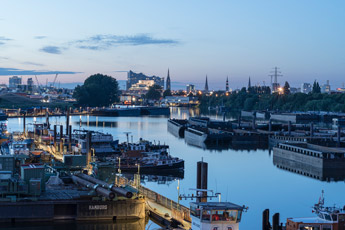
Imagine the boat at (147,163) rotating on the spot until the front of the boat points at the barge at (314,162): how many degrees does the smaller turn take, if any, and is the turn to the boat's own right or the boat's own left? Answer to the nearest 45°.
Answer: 0° — it already faces it

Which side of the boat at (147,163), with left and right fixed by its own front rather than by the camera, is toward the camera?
right

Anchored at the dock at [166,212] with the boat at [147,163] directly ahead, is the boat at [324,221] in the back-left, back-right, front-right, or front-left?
back-right

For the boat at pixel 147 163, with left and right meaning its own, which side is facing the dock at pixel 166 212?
right

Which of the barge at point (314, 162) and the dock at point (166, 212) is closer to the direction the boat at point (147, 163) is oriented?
the barge

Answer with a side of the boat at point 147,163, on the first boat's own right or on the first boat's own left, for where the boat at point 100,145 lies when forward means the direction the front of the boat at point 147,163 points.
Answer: on the first boat's own left

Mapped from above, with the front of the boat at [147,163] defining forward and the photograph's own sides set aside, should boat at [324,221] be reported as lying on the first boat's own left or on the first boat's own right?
on the first boat's own right

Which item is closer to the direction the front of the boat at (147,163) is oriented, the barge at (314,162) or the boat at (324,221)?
the barge

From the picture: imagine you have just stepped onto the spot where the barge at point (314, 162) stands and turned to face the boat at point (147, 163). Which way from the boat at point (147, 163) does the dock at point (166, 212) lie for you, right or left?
left
